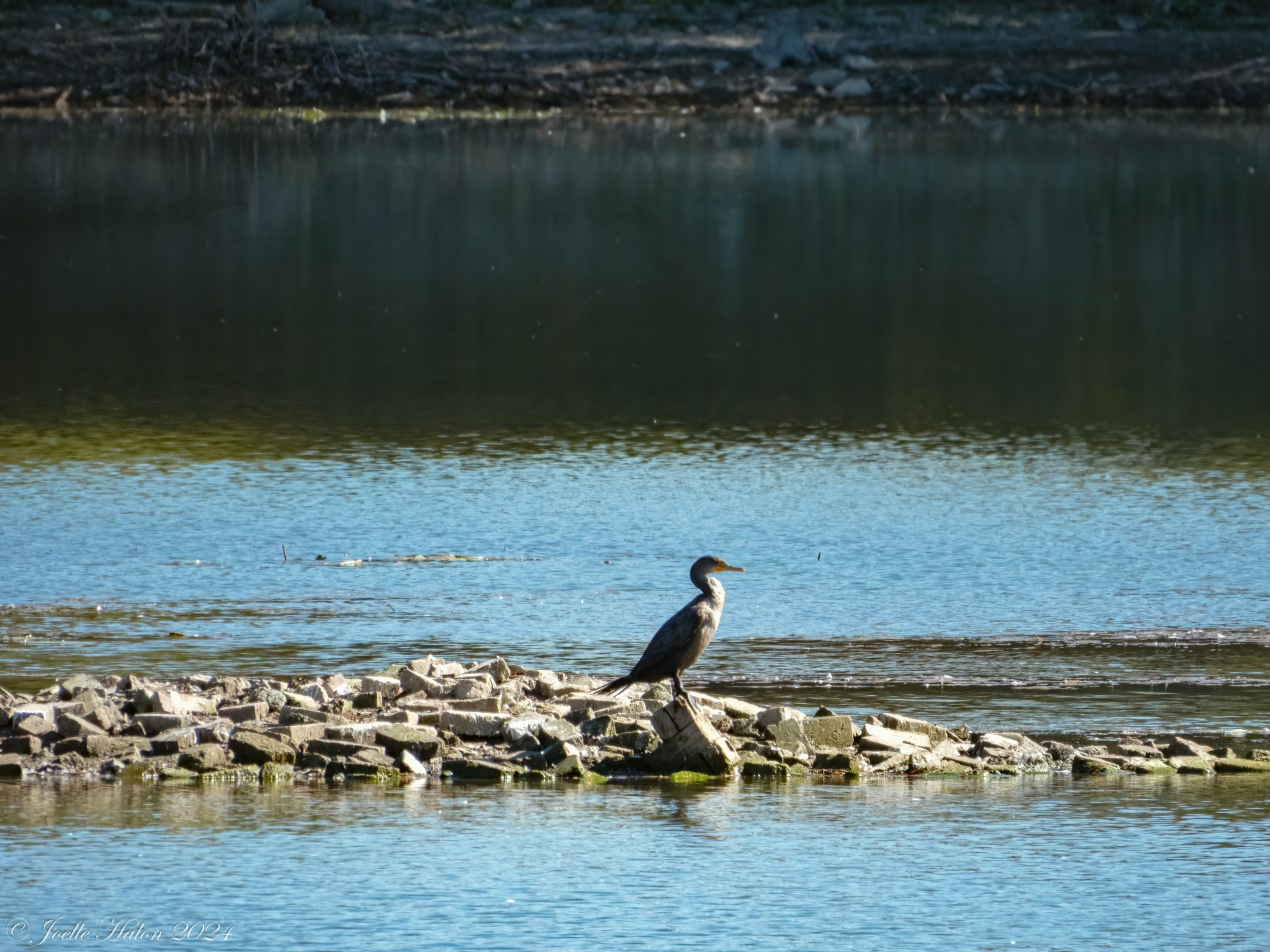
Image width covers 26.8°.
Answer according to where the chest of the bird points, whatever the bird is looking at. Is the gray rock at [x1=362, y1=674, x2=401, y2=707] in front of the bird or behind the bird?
behind

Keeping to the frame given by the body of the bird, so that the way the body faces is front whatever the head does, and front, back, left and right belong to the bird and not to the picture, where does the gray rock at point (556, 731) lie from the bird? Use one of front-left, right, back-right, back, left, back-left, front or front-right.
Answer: back

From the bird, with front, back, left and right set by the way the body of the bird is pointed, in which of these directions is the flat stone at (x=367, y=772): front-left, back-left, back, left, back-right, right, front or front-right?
back

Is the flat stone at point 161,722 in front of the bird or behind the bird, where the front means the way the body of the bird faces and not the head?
behind

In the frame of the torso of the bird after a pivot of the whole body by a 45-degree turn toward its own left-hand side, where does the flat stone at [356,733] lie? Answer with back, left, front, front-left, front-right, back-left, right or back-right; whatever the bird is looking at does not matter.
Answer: back-left

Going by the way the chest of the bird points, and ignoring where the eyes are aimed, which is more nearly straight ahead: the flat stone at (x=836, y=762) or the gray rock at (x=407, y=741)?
the flat stone

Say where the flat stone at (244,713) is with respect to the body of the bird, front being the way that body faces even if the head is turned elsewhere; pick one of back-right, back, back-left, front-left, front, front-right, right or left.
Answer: back

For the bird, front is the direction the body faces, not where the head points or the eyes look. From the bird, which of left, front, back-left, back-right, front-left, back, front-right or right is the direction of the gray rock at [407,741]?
back

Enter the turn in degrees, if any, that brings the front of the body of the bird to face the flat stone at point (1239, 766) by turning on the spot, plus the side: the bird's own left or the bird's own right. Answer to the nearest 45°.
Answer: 0° — it already faces it

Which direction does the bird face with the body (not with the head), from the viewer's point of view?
to the viewer's right

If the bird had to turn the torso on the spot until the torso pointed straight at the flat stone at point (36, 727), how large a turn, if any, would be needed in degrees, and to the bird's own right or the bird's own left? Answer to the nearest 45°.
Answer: approximately 180°
